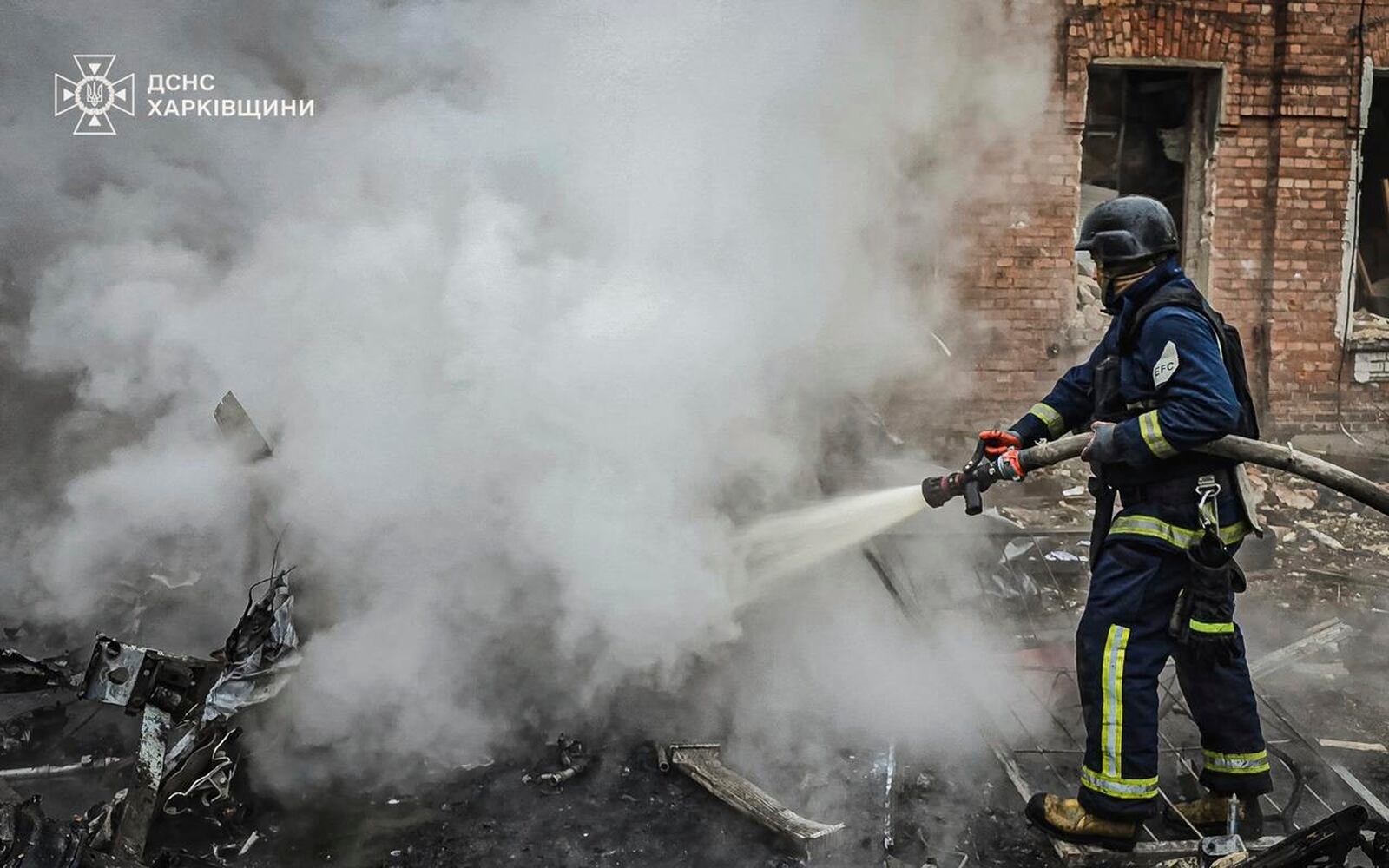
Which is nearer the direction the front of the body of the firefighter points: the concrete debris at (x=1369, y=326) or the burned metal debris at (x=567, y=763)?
the burned metal debris

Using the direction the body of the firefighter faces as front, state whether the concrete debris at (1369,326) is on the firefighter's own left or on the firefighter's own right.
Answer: on the firefighter's own right

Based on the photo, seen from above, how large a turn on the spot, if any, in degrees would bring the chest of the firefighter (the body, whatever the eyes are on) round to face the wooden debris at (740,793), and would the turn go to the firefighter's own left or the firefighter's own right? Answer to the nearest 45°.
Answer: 0° — they already face it

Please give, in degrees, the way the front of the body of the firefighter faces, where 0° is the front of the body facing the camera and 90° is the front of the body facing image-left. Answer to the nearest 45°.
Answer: approximately 90°

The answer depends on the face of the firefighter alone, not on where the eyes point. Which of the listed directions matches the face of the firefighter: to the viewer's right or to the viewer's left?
to the viewer's left

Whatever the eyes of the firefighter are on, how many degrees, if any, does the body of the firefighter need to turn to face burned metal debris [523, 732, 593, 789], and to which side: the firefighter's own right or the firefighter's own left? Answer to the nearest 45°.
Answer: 0° — they already face it

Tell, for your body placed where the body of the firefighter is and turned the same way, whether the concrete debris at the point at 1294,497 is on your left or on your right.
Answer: on your right
